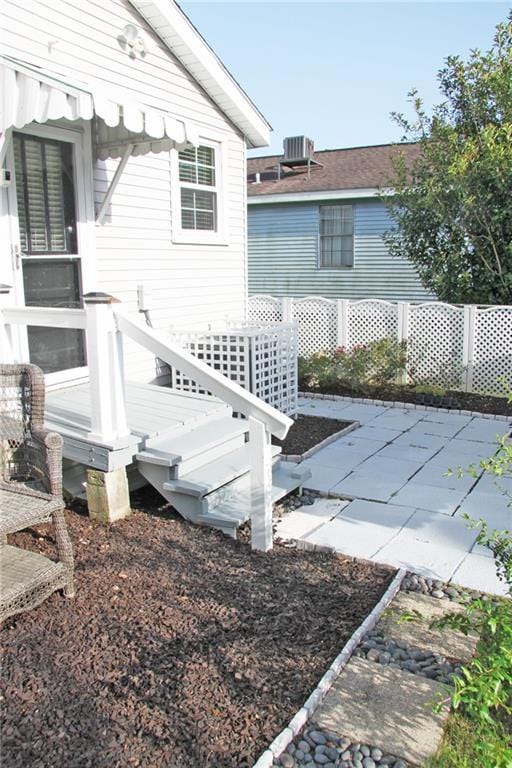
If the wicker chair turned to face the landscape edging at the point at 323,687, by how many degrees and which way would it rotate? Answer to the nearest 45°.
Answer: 0° — it already faces it

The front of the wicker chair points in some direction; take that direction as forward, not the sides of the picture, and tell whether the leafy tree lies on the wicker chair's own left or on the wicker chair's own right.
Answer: on the wicker chair's own left

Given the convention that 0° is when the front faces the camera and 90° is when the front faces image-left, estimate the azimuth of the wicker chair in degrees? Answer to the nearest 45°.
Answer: approximately 315°

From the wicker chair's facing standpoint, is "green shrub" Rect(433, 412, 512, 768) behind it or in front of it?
in front

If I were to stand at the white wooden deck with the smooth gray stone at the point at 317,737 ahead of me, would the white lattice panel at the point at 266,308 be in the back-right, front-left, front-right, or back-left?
back-left

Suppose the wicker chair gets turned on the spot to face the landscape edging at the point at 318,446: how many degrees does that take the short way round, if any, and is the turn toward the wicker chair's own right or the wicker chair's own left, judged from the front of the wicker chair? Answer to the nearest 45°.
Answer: approximately 90° to the wicker chair's own left

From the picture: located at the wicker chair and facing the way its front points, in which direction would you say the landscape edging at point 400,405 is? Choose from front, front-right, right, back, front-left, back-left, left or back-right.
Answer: left

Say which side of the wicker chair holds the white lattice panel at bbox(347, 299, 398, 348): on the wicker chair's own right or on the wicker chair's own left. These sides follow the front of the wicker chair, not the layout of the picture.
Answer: on the wicker chair's own left

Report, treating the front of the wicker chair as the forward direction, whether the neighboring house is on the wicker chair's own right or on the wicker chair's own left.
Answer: on the wicker chair's own left

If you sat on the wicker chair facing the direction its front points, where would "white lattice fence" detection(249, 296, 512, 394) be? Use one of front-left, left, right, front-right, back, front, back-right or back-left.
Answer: left

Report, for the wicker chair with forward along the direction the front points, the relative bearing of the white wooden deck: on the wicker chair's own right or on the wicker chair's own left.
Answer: on the wicker chair's own left
